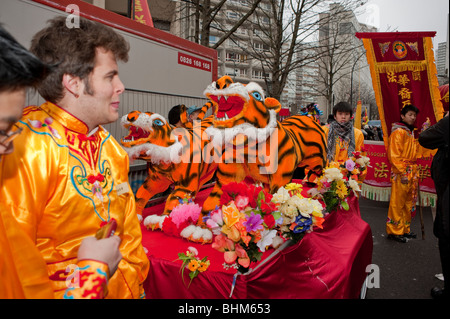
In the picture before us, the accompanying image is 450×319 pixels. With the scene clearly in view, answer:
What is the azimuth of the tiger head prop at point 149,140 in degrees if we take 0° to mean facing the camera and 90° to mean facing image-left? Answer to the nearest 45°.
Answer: approximately 45°

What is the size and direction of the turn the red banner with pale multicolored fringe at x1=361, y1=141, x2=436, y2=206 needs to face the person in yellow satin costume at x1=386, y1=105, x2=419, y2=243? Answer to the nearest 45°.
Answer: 0° — it already faces them

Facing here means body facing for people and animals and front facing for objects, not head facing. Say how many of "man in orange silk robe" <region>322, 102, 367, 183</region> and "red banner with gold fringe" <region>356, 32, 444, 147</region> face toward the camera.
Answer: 2

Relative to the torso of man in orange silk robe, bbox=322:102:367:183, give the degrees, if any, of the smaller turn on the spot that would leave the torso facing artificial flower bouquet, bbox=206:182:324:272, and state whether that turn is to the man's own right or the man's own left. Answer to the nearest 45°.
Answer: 0° — they already face it

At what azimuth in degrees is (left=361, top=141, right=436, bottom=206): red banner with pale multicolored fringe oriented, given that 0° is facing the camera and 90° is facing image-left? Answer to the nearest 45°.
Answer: approximately 0°

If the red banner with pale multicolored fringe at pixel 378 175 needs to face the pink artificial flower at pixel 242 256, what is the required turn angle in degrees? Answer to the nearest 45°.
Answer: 0° — it already faces it

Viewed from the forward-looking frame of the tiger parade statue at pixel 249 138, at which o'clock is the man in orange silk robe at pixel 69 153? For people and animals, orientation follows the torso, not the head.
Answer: The man in orange silk robe is roughly at 11 o'clock from the tiger parade statue.

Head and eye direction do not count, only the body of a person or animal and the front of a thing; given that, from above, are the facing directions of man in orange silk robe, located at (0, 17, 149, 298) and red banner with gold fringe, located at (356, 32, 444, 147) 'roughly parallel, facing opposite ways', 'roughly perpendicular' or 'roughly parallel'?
roughly perpendicular

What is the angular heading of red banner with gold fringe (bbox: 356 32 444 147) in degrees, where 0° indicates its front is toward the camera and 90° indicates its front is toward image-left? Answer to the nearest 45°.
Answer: approximately 0°

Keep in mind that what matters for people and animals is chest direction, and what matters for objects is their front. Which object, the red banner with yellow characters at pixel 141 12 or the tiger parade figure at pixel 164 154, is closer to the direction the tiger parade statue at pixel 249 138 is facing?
the tiger parade figure
